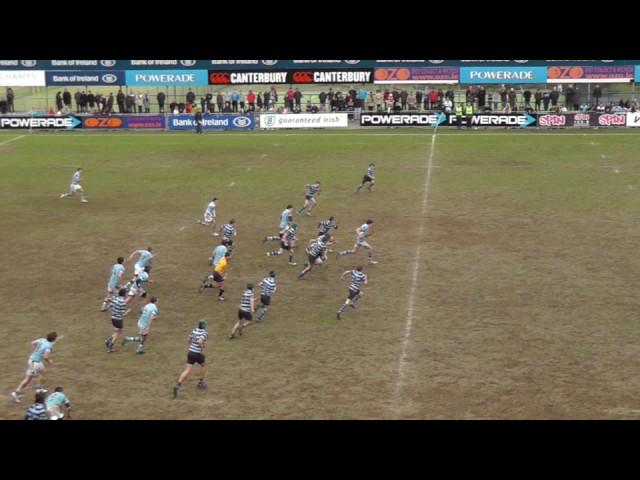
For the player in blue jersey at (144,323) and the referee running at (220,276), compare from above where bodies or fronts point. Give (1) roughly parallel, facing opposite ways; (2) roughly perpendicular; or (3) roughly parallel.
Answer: roughly parallel

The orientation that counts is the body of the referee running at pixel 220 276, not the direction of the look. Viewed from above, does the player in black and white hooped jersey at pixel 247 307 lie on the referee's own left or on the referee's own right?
on the referee's own right

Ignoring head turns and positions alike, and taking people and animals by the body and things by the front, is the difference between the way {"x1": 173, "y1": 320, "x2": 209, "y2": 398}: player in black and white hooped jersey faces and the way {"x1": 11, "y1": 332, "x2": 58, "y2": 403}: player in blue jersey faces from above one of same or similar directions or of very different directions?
same or similar directions

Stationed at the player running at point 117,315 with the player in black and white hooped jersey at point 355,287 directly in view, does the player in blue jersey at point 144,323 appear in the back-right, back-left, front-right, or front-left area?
front-right

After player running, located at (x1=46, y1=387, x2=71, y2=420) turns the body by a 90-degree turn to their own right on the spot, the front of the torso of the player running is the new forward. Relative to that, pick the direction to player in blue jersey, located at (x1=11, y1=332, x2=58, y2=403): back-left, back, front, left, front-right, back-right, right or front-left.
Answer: back-left
